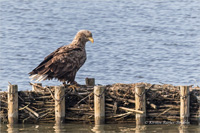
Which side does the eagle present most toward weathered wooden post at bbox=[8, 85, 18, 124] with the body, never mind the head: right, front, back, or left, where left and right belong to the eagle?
back

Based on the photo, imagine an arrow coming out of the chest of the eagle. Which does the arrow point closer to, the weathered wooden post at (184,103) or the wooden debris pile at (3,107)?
the weathered wooden post

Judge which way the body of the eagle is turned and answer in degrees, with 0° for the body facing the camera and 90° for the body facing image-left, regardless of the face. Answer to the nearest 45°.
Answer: approximately 270°

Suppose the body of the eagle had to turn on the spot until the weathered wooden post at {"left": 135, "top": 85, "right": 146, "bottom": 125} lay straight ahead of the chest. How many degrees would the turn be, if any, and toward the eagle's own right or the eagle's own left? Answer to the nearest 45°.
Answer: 0° — it already faces it

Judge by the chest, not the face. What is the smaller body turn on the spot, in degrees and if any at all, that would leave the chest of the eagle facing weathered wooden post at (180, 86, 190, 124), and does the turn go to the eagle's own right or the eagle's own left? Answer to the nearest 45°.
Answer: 0° — it already faces it

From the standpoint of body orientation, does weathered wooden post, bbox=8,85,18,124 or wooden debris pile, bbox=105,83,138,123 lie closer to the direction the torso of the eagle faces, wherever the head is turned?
the wooden debris pile

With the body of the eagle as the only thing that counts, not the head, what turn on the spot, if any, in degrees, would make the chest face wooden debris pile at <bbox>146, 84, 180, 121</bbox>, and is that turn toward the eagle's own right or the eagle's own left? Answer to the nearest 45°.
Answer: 0° — it already faces it
